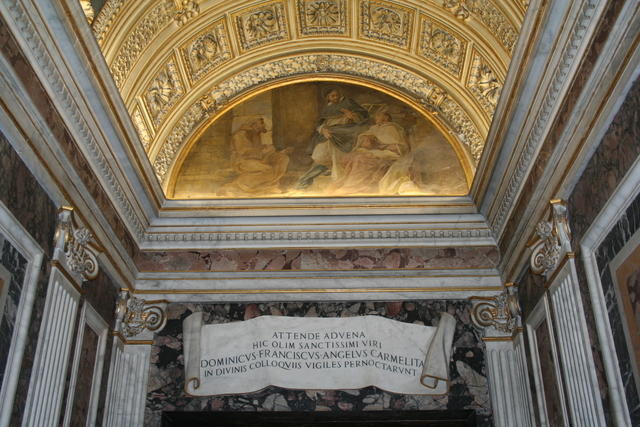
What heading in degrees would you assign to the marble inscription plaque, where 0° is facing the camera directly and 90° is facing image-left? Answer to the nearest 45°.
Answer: approximately 0°

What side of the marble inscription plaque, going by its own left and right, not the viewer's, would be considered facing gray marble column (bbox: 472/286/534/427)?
left

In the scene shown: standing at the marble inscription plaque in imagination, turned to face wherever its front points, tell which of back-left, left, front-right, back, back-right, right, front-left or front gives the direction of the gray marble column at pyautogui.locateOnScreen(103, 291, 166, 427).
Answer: right
